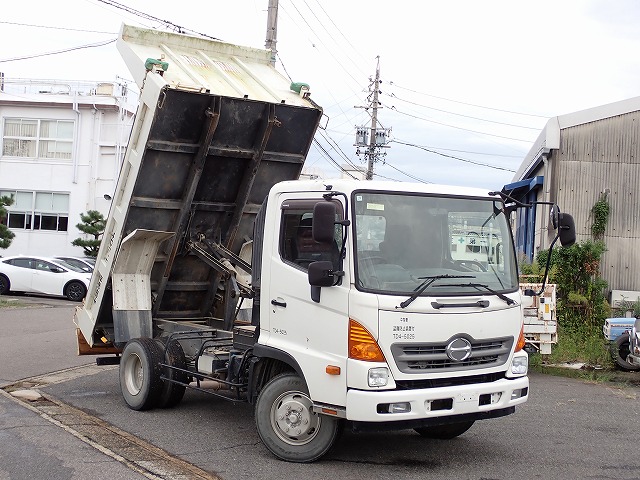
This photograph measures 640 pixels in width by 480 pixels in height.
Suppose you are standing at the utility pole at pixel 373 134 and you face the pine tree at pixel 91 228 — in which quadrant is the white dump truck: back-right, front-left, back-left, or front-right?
front-left

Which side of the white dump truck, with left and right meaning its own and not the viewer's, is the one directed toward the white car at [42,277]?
back

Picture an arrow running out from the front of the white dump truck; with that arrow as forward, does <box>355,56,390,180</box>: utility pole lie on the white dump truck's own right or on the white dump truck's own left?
on the white dump truck's own left

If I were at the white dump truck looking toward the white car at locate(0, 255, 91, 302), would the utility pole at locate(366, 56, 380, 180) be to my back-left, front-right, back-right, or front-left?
front-right

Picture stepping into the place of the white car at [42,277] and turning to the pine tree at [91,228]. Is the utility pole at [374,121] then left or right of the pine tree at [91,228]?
right

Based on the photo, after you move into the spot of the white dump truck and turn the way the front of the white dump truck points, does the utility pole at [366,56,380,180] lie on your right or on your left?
on your left

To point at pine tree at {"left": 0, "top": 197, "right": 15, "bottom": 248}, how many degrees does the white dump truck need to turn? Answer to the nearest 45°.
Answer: approximately 180°

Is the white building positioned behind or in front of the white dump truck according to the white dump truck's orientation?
behind

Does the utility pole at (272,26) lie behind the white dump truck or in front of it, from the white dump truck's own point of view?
behind

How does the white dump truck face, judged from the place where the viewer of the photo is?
facing the viewer and to the right of the viewer
